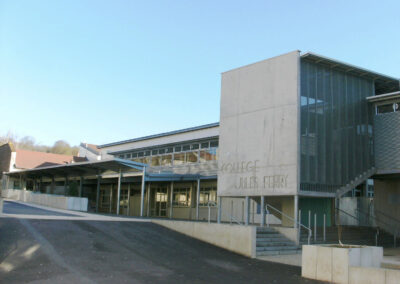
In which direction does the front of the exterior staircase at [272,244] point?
toward the camera

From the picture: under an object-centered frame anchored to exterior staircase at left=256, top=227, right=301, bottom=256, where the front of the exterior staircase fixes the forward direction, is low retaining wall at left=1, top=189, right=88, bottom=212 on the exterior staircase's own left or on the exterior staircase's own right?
on the exterior staircase's own right

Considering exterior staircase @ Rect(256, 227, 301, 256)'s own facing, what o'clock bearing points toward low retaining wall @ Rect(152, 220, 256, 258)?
The low retaining wall is roughly at 3 o'clock from the exterior staircase.

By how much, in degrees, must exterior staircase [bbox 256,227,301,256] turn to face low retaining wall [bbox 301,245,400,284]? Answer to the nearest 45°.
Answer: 0° — it already faces it
